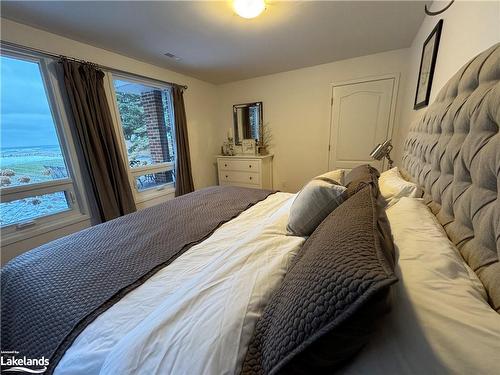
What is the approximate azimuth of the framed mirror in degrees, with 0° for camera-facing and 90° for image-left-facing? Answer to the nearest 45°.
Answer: approximately 45°

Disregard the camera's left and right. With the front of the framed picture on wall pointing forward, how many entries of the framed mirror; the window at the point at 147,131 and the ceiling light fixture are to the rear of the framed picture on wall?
0

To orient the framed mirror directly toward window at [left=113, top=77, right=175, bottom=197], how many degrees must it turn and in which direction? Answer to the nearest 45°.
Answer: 0° — it already faces it

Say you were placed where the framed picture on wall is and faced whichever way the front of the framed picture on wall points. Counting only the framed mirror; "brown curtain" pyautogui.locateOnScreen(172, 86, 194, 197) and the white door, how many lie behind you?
0

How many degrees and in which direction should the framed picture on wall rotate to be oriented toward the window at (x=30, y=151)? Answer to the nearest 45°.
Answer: approximately 45° to its left

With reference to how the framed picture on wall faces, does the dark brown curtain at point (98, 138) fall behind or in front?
in front

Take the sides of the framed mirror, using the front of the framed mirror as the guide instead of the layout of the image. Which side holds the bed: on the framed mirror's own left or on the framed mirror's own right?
on the framed mirror's own left

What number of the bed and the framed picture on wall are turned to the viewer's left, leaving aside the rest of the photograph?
2

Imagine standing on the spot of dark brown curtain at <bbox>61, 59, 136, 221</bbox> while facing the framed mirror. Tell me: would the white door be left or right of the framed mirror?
right

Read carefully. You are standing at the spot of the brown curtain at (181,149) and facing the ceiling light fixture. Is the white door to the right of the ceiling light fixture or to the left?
left

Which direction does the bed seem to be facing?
to the viewer's left

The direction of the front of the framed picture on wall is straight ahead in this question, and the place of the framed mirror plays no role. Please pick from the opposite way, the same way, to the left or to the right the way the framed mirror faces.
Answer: to the left

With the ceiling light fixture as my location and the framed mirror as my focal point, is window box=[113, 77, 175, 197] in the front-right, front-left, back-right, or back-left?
front-left

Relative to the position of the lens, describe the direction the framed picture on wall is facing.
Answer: facing to the left of the viewer

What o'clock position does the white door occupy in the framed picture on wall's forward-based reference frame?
The white door is roughly at 2 o'clock from the framed picture on wall.
